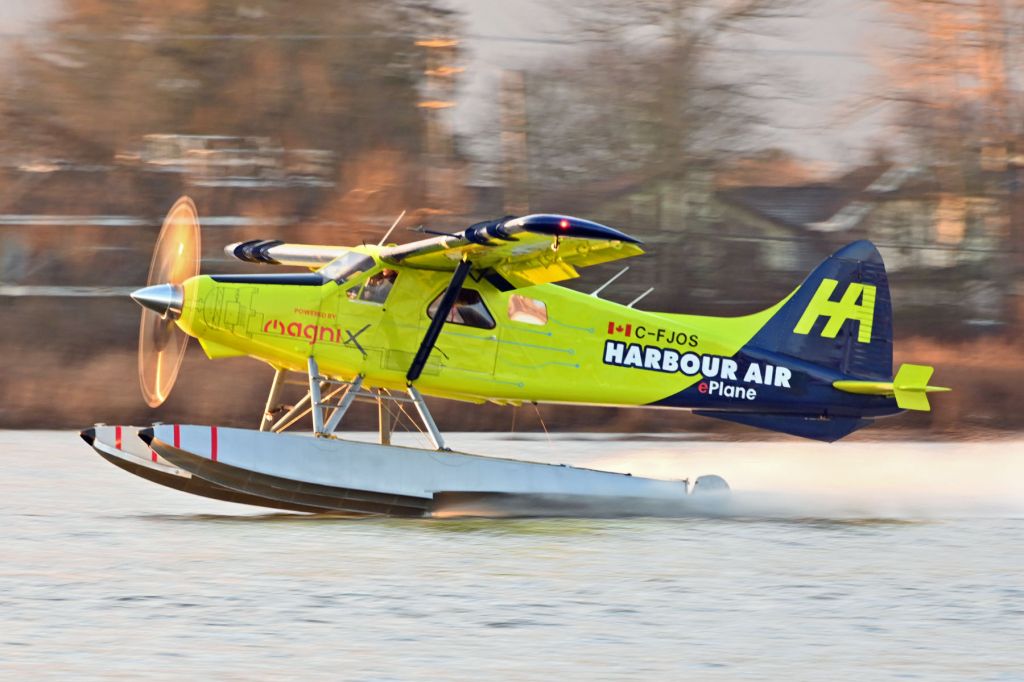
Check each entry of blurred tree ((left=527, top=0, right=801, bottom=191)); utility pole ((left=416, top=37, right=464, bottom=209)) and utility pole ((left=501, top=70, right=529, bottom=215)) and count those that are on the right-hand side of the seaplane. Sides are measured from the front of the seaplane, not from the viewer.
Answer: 3

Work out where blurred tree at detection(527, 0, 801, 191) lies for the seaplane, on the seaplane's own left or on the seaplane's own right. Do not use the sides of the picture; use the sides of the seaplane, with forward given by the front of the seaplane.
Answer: on the seaplane's own right

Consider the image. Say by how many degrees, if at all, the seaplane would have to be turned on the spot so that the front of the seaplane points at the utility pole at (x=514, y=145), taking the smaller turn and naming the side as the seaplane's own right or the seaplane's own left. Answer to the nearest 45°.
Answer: approximately 90° to the seaplane's own right

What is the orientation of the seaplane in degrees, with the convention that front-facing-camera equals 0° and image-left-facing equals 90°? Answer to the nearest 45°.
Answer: approximately 90°

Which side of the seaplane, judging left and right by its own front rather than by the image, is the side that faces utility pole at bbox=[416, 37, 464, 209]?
right

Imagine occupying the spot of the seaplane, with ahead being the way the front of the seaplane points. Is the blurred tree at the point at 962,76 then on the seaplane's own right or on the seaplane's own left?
on the seaplane's own right

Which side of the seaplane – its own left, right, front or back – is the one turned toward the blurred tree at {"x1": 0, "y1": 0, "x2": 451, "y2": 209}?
right
